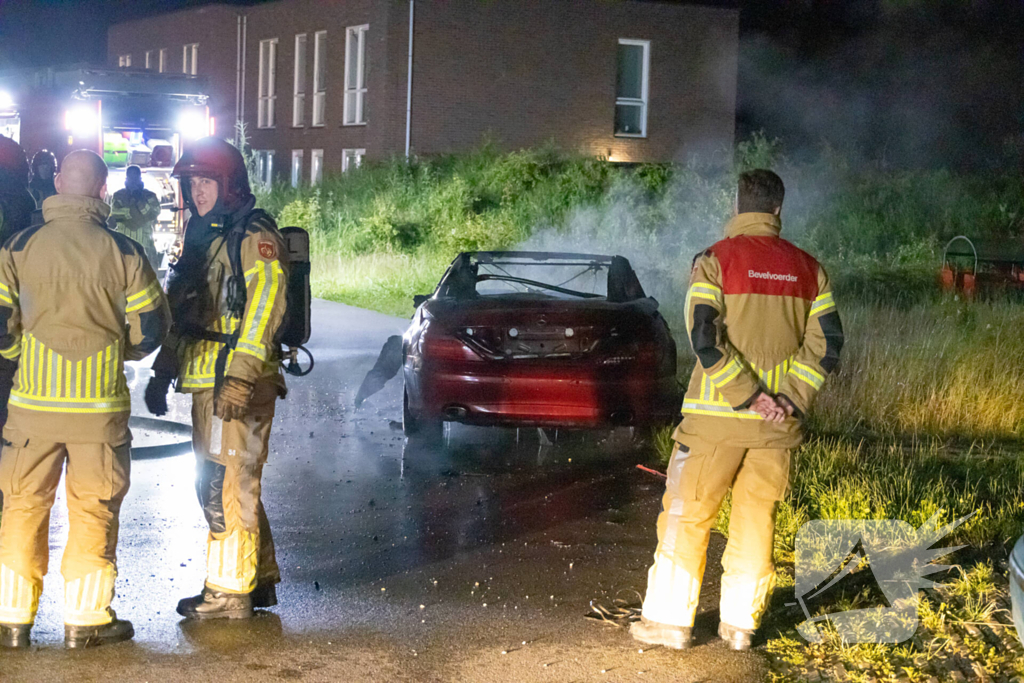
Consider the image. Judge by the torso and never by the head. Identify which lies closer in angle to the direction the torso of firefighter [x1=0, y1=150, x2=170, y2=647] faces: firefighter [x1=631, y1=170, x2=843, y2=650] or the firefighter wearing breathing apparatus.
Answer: the firefighter wearing breathing apparatus

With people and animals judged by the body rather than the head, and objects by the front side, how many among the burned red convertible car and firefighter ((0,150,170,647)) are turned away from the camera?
2

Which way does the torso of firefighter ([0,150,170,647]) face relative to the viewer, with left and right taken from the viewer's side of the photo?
facing away from the viewer

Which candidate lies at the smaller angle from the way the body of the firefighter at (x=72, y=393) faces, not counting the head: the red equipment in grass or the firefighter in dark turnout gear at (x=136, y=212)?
the firefighter in dark turnout gear

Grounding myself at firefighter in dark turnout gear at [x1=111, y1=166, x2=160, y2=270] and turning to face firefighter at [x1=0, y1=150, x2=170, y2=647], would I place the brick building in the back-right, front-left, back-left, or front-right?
back-left

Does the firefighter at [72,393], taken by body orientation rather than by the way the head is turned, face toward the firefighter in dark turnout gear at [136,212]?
yes

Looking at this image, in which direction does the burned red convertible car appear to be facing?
away from the camera

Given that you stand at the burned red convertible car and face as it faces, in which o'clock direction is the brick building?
The brick building is roughly at 12 o'clock from the burned red convertible car.

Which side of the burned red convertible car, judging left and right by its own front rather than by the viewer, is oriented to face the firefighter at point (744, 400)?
back

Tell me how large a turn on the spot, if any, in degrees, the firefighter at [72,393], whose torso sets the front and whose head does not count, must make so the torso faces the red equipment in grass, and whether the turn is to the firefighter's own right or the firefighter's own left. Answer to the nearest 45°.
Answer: approximately 45° to the firefighter's own right
